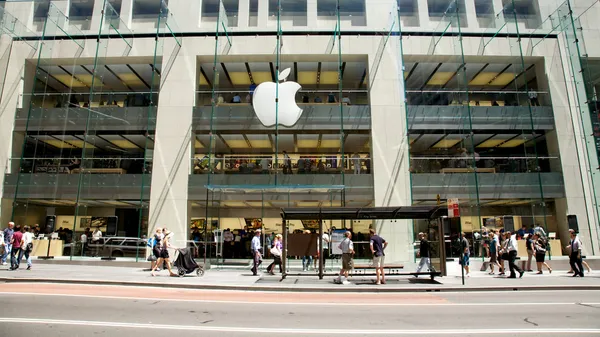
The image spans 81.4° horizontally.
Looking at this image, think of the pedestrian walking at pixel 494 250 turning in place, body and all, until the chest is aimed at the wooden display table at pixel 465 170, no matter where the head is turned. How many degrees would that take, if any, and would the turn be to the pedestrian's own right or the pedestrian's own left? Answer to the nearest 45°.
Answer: approximately 90° to the pedestrian's own right

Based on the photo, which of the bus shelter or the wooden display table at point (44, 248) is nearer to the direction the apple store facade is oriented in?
the bus shelter

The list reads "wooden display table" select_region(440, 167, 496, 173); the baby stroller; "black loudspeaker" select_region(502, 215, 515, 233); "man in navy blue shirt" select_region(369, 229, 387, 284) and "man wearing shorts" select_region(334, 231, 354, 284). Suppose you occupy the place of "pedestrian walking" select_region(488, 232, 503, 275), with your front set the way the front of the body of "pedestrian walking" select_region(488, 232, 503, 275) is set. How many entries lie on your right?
2

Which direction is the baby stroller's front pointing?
to the viewer's right

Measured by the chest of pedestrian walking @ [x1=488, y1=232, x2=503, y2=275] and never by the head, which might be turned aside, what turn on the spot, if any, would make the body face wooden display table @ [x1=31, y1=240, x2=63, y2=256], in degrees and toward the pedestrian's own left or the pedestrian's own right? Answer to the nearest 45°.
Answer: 0° — they already face it

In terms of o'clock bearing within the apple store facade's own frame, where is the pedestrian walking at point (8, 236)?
The pedestrian walking is roughly at 2 o'clock from the apple store facade.

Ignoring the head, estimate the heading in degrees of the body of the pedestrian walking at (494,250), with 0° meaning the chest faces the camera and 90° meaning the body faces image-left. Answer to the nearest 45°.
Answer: approximately 90°

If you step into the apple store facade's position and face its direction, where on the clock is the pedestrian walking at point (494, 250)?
The pedestrian walking is roughly at 10 o'clock from the apple store facade.

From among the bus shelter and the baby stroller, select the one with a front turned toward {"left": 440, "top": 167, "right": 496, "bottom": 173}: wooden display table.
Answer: the baby stroller
